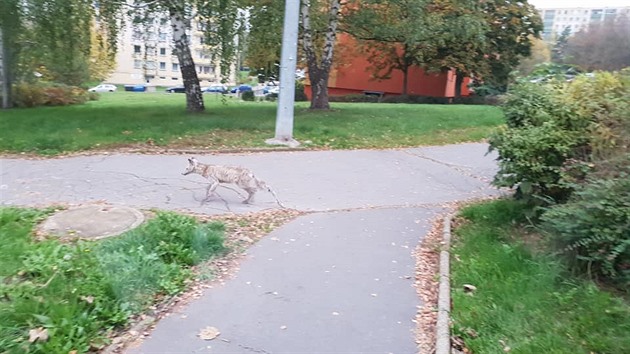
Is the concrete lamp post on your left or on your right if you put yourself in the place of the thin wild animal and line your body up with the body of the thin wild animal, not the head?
on your right

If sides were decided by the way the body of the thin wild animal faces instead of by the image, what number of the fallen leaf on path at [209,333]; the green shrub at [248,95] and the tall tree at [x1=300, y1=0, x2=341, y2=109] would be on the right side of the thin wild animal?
2

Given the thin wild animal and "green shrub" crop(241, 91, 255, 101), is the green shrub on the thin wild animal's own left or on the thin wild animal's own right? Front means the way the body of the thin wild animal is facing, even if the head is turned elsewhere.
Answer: on the thin wild animal's own right

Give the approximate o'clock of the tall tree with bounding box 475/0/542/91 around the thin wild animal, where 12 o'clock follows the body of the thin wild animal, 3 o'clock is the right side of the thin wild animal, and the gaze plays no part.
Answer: The tall tree is roughly at 4 o'clock from the thin wild animal.

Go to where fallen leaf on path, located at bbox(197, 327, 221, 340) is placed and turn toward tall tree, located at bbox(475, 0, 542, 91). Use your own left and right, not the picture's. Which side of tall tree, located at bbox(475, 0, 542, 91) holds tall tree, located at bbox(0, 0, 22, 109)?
left

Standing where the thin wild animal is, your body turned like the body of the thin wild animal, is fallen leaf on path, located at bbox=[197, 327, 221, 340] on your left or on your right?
on your left

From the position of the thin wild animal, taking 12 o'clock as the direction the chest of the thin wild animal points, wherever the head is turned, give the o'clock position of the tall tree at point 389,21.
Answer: The tall tree is roughly at 4 o'clock from the thin wild animal.

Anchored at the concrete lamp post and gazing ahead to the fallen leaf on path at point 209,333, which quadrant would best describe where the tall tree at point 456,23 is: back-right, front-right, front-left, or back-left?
back-left

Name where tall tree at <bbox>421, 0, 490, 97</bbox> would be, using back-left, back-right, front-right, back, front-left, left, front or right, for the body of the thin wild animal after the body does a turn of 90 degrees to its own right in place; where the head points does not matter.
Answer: front-right

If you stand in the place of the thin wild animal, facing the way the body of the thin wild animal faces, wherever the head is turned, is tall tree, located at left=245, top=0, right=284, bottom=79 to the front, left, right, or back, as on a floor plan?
right

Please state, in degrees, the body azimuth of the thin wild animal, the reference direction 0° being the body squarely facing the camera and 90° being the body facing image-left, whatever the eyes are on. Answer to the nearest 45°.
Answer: approximately 90°

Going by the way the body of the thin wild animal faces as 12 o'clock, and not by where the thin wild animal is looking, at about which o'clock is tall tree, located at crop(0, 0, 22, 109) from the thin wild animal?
The tall tree is roughly at 2 o'clock from the thin wild animal.

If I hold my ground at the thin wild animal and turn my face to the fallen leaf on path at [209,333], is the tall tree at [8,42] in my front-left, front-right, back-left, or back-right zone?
back-right
